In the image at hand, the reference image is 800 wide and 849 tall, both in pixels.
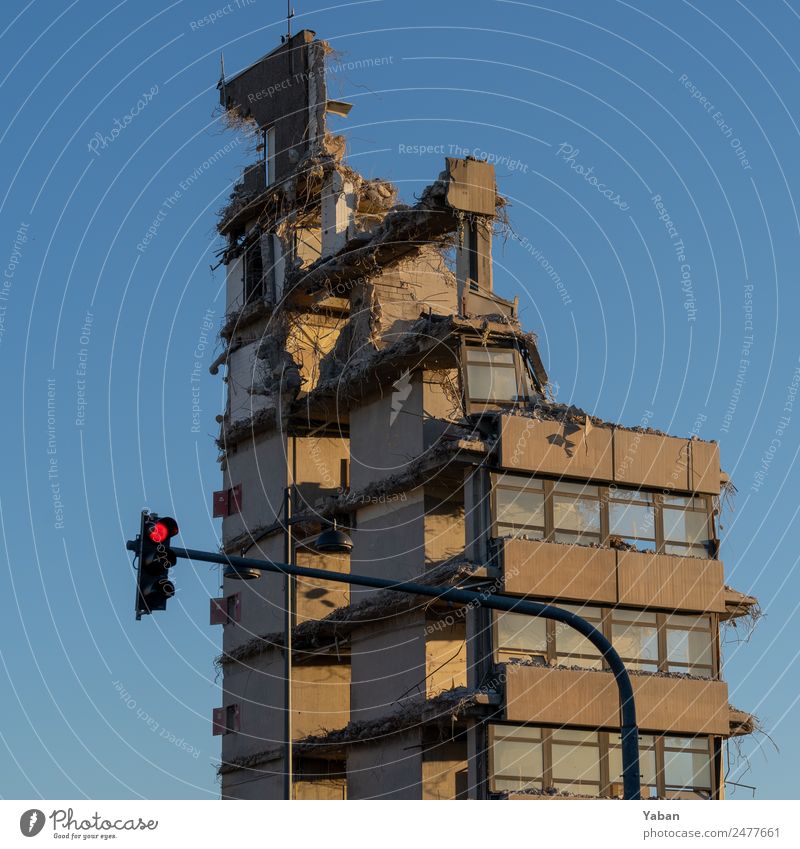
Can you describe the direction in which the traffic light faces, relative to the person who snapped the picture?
facing the viewer and to the right of the viewer
